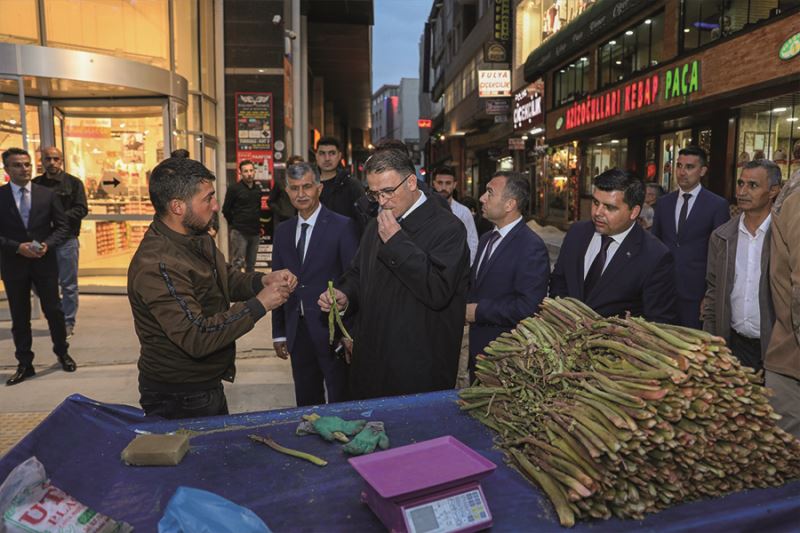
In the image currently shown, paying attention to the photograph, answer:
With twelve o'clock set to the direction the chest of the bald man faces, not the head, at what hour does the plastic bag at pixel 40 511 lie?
The plastic bag is roughly at 12 o'clock from the bald man.

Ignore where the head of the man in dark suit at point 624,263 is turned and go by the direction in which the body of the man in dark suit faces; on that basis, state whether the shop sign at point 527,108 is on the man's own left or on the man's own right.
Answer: on the man's own right

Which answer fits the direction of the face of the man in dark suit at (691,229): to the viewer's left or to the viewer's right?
to the viewer's left

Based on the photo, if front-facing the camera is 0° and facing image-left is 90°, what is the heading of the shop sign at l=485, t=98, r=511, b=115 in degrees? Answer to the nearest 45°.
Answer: approximately 0°

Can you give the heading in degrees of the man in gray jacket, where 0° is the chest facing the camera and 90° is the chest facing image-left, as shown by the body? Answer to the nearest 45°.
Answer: approximately 45°

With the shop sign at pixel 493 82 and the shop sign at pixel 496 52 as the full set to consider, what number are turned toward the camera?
2

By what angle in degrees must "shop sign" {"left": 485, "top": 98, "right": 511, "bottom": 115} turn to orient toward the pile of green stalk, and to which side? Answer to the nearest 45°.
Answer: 0° — it already faces it

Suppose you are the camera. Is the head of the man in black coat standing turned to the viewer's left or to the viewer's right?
to the viewer's left

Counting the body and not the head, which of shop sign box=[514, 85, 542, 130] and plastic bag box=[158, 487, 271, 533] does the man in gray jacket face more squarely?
the plastic bag
